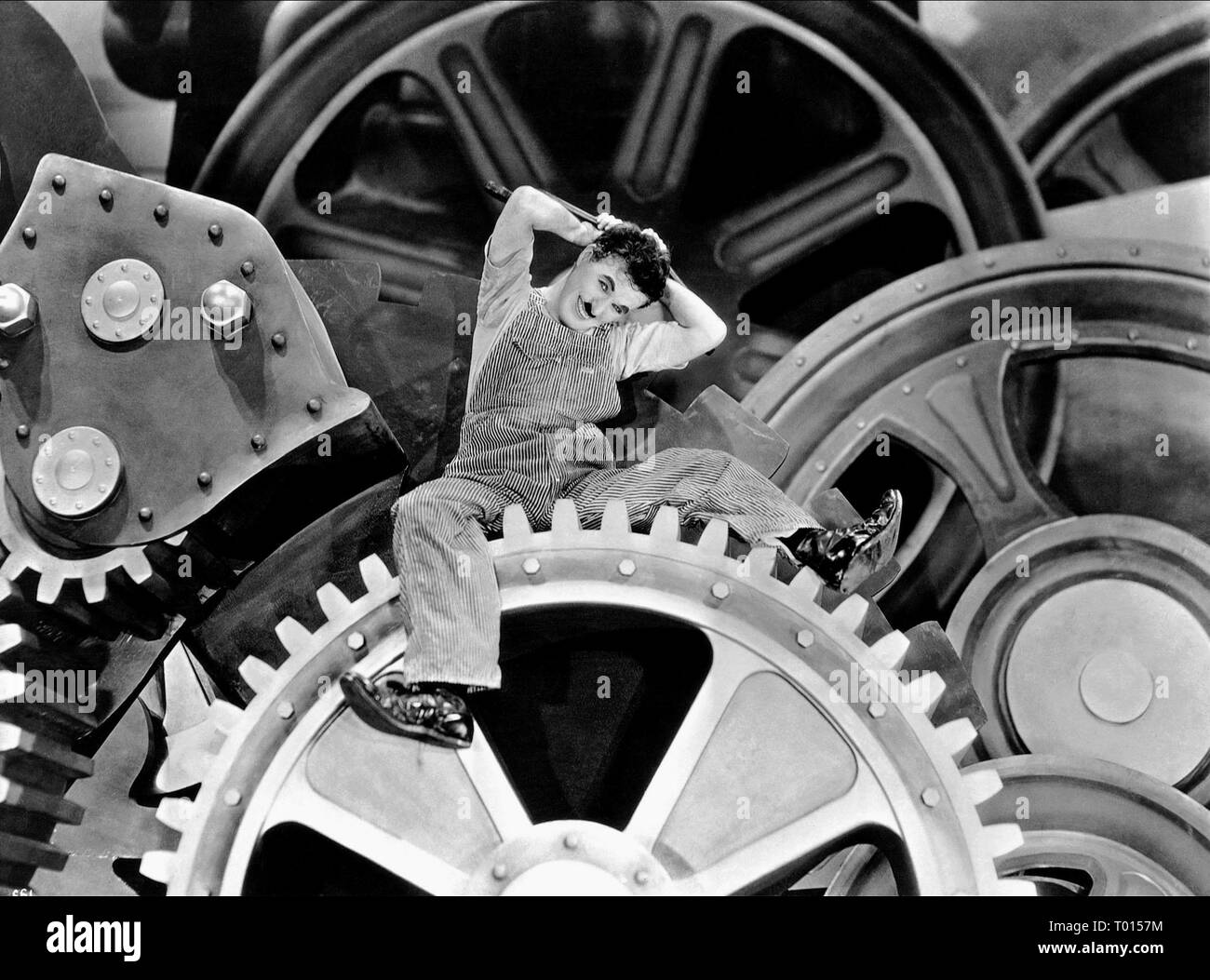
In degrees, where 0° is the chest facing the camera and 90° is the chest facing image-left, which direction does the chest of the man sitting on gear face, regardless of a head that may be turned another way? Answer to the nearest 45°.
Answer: approximately 0°
